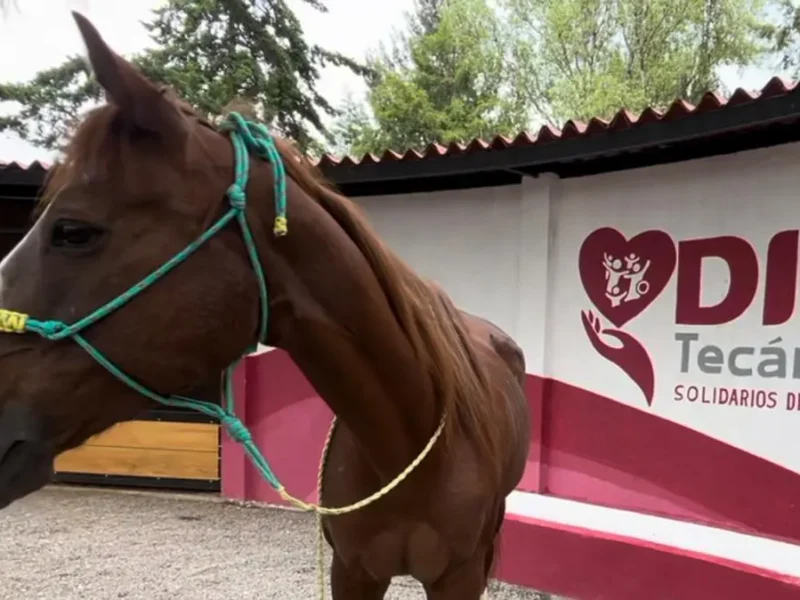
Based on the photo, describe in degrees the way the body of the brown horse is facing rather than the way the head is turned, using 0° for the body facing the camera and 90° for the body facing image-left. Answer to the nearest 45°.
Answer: approximately 45°
